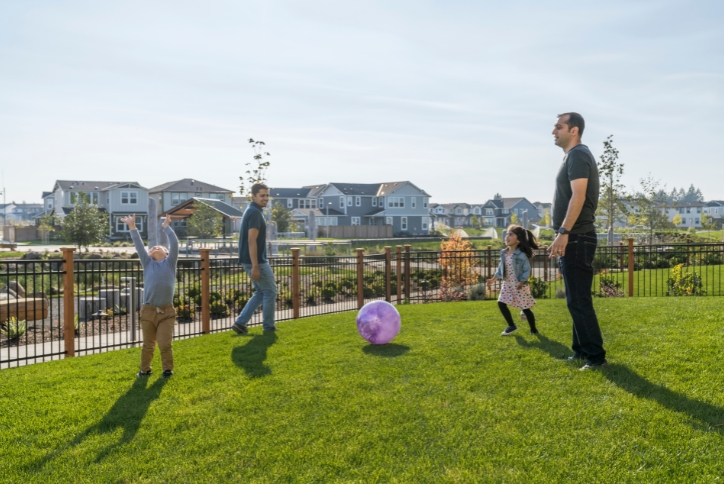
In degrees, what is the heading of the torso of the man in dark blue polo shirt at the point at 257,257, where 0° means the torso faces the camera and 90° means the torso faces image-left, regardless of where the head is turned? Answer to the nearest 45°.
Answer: approximately 270°

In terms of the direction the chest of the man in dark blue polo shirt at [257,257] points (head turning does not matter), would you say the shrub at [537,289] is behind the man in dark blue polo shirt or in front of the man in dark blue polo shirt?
in front

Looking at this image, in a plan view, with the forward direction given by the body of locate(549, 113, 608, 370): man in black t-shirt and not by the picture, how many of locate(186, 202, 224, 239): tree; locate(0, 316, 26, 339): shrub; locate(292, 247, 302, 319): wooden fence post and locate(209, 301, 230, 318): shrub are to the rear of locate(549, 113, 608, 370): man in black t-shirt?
0

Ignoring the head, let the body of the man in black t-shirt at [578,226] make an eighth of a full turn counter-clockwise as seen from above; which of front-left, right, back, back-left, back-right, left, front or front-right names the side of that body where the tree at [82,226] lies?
right

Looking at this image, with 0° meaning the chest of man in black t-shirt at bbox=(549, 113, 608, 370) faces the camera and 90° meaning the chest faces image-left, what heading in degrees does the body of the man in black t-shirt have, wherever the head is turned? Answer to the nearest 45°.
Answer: approximately 90°

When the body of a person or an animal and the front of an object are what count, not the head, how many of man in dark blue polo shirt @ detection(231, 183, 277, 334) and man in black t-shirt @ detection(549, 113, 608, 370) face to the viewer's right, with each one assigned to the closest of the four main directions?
1

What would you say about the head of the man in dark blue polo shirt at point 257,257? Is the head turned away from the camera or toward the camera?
toward the camera

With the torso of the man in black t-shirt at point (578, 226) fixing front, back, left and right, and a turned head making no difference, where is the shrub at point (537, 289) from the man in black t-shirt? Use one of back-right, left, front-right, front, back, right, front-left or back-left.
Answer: right

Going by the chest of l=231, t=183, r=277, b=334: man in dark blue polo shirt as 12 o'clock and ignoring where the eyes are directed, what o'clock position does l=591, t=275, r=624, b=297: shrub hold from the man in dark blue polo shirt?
The shrub is roughly at 11 o'clock from the man in dark blue polo shirt.

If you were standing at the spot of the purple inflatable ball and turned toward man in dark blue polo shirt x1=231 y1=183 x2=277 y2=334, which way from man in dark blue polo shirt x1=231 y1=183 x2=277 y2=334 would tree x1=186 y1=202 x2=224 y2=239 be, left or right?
right

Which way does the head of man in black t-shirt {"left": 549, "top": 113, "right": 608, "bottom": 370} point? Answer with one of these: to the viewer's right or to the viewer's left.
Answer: to the viewer's left
